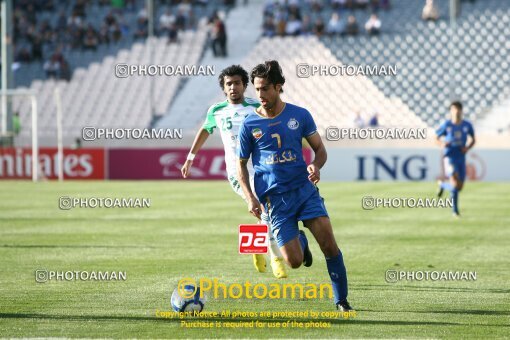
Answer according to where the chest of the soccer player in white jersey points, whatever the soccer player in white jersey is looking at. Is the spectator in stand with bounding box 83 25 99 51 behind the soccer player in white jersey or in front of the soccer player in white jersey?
behind

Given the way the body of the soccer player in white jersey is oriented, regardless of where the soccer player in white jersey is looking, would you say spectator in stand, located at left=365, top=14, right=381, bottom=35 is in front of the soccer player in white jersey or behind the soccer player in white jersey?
behind

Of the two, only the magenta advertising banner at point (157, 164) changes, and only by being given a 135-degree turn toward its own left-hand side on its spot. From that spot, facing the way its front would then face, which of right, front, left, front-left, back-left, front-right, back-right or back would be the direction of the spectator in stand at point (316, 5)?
front

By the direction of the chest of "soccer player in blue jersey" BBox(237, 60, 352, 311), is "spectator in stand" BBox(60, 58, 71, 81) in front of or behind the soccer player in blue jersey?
behind

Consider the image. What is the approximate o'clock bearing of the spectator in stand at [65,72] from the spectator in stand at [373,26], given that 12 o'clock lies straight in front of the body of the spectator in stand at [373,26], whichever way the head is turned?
the spectator in stand at [65,72] is roughly at 3 o'clock from the spectator in stand at [373,26].

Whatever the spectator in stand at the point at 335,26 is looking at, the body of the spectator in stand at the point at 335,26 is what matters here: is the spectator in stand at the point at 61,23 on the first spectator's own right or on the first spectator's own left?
on the first spectator's own right

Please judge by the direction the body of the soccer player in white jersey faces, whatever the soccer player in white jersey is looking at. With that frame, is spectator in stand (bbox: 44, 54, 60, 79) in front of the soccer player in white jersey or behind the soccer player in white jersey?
behind

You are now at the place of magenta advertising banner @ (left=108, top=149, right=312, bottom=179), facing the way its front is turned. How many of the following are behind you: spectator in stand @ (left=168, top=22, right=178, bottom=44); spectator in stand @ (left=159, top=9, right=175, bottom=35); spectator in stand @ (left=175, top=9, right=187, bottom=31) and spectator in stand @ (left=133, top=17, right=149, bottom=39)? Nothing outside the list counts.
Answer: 4
